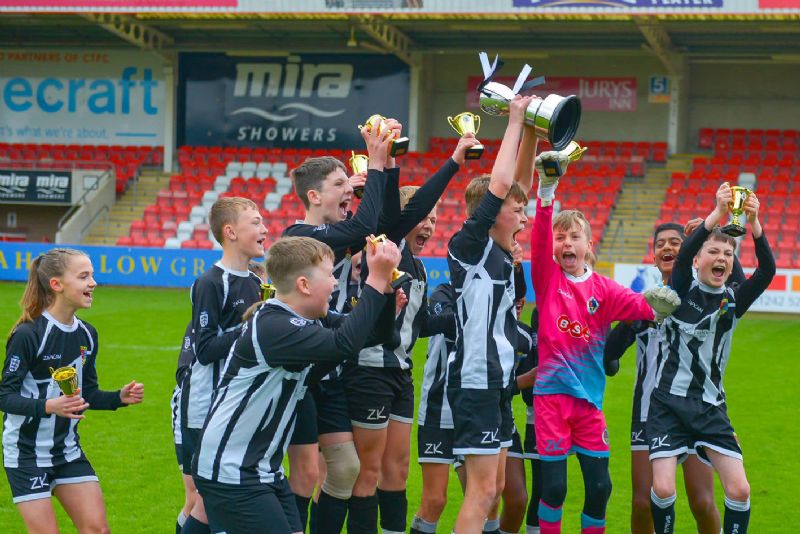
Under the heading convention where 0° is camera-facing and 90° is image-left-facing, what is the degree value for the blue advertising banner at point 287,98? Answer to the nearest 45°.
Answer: approximately 0°

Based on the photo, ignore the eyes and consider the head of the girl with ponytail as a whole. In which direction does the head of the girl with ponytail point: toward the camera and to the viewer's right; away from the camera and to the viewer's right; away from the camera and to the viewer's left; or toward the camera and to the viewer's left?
toward the camera and to the viewer's right

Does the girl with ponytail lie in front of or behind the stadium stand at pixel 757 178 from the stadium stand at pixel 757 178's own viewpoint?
in front

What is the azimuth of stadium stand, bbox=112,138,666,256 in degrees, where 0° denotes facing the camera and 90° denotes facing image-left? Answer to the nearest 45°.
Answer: approximately 0°

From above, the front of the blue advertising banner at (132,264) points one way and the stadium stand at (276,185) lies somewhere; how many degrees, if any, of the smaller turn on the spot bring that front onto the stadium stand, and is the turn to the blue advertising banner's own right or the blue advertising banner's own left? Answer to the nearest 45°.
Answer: approximately 135° to the blue advertising banner's own left

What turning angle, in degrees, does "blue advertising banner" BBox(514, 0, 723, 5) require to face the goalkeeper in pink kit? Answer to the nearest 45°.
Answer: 0° — it already faces them

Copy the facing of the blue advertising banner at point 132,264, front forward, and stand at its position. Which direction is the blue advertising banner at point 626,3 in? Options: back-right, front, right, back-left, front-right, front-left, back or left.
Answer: left

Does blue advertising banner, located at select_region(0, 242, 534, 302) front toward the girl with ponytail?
yes

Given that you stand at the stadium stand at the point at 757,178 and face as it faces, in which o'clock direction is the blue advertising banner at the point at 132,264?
The blue advertising banner is roughly at 2 o'clock from the stadium stand.

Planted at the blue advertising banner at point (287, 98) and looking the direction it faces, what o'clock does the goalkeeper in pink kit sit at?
The goalkeeper in pink kit is roughly at 12 o'clock from the blue advertising banner.

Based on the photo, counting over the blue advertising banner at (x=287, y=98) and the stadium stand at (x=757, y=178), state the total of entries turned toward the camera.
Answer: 2

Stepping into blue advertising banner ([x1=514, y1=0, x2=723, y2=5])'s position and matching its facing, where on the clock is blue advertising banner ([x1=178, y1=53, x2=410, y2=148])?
blue advertising banner ([x1=178, y1=53, x2=410, y2=148]) is roughly at 4 o'clock from blue advertising banner ([x1=514, y1=0, x2=723, y2=5]).

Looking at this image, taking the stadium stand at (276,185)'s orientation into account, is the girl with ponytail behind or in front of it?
in front
